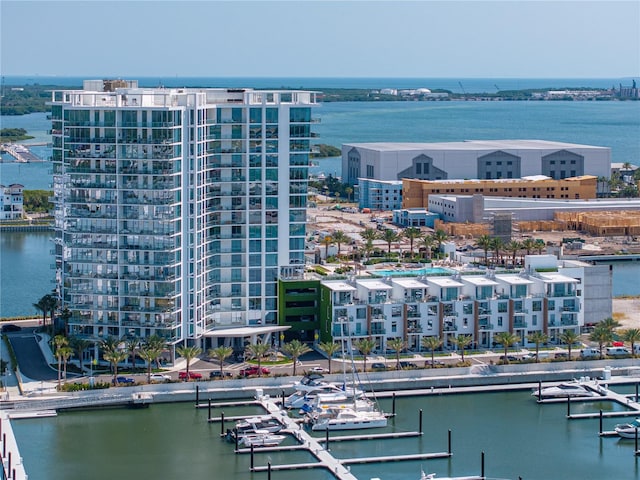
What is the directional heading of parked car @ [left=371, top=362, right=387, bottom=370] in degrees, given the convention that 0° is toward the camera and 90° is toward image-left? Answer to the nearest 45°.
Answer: approximately 90°

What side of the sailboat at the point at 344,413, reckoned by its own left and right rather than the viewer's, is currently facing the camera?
right

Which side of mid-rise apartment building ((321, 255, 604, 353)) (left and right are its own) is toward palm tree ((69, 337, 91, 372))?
right

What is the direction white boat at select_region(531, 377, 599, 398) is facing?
to the viewer's left

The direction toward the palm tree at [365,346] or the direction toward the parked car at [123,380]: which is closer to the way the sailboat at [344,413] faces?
the palm tree

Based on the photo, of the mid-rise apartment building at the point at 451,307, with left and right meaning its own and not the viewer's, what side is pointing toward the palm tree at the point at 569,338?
left

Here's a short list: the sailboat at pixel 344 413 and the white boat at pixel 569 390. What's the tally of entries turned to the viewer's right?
1
